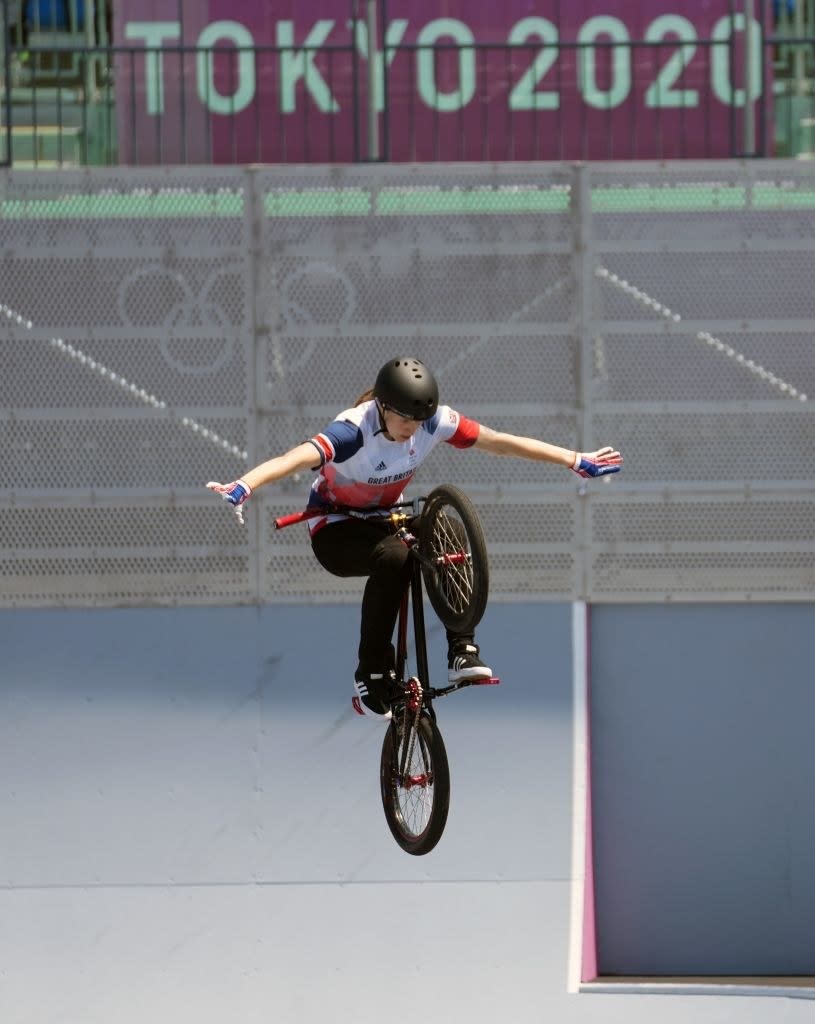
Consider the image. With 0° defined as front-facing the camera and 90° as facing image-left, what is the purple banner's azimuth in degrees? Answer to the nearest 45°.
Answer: approximately 0°

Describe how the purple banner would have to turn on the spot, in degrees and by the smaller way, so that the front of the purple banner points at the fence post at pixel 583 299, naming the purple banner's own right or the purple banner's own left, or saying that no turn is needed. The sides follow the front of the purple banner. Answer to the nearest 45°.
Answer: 0° — it already faces it

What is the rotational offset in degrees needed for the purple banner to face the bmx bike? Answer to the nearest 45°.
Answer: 0° — it already faces it
